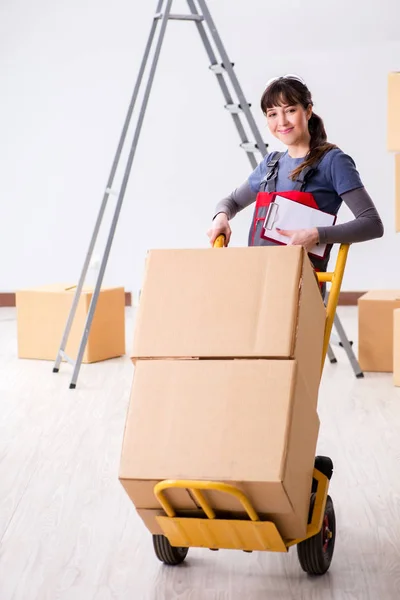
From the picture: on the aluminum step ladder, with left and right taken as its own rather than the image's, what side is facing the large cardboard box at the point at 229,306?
right

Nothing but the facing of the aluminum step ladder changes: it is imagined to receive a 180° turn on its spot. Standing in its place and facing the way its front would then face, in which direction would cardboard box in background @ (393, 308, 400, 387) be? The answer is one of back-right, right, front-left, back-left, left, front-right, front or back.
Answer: back

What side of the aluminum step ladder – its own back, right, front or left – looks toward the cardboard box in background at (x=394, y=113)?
front

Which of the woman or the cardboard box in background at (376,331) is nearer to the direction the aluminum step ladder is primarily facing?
the cardboard box in background

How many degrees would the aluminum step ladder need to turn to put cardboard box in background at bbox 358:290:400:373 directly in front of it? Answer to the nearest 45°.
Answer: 0° — it already faces it

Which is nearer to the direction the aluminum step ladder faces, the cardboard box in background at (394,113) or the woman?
the cardboard box in background

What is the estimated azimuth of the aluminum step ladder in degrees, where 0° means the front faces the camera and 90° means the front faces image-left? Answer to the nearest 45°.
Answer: approximately 270°
